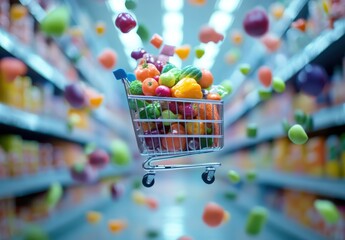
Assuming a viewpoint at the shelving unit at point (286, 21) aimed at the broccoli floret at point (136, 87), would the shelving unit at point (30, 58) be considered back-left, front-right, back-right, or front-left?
front-right

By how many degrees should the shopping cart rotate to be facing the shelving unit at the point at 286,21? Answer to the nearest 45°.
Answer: approximately 45° to its left

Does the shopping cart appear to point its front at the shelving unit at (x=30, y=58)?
no

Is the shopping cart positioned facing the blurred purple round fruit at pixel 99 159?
no

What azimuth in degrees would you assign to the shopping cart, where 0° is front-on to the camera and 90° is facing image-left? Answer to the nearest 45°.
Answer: approximately 270°
